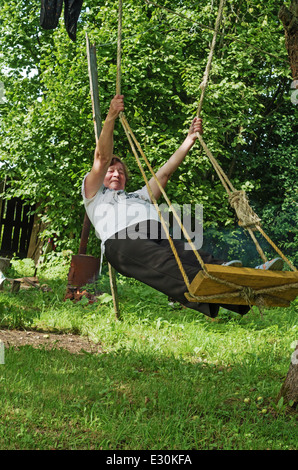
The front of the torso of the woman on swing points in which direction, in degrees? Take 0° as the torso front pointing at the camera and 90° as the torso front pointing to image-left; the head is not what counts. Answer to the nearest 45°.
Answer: approximately 315°

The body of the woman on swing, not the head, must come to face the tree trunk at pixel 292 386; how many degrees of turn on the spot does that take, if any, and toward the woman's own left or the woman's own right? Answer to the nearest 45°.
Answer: approximately 45° to the woman's own left

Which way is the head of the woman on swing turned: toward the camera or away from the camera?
toward the camera

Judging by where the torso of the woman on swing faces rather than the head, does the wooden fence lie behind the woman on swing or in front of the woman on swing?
behind
